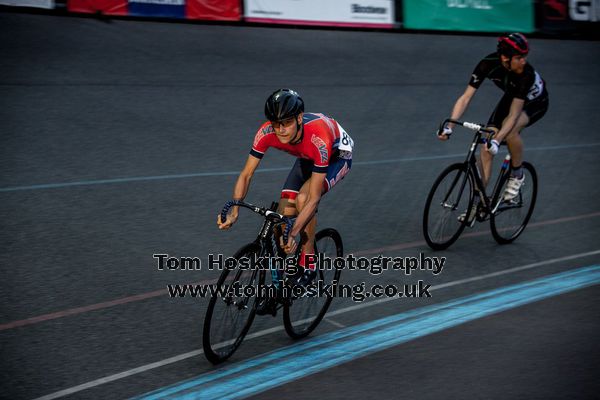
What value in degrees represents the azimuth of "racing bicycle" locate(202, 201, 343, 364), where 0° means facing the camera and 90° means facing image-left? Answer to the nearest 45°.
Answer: approximately 45°

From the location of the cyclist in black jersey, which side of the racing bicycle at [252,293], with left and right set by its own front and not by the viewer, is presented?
back

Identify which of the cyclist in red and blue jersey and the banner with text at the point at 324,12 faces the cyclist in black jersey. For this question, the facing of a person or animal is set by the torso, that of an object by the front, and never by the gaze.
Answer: the banner with text

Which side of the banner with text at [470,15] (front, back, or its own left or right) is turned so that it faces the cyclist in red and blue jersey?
front

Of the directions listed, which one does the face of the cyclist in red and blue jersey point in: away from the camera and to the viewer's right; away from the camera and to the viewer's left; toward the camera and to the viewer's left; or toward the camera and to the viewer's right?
toward the camera and to the viewer's left

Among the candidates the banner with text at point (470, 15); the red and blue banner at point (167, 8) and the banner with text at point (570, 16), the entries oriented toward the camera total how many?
3

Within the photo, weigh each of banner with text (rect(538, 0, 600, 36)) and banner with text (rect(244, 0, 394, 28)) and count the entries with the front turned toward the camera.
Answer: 2

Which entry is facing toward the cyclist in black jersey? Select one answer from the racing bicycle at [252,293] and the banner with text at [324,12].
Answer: the banner with text

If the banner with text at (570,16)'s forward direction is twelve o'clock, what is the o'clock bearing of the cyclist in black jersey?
The cyclist in black jersey is roughly at 12 o'clock from the banner with text.
